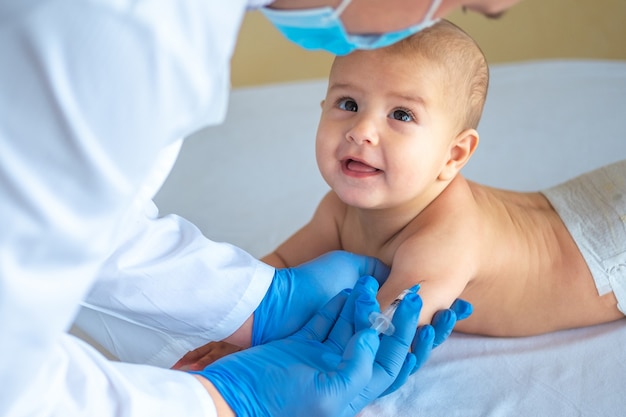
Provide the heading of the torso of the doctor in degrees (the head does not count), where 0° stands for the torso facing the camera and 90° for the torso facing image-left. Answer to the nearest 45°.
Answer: approximately 270°

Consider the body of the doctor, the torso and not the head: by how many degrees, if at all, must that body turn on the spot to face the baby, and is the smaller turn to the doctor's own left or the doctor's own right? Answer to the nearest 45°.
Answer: approximately 45° to the doctor's own left
